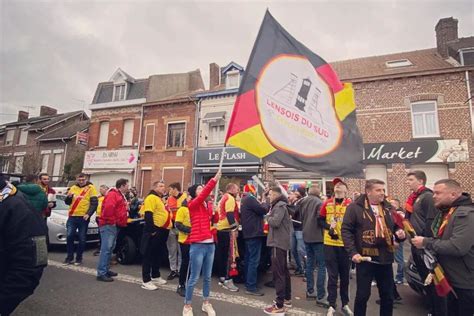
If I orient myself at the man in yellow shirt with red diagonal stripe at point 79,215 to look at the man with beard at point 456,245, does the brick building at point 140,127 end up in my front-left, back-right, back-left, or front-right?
back-left

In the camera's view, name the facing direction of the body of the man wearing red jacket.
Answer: to the viewer's right

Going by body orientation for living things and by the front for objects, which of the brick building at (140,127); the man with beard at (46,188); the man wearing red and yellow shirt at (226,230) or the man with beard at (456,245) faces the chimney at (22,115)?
the man with beard at (456,245)

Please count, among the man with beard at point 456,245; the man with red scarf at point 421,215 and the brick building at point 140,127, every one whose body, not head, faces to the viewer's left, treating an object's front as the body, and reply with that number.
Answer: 2

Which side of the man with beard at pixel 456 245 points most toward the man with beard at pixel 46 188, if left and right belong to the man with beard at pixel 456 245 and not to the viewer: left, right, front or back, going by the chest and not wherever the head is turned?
front

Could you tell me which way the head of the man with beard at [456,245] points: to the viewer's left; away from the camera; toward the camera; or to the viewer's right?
to the viewer's left

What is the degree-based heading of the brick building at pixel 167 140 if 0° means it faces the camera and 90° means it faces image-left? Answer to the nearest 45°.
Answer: approximately 0°

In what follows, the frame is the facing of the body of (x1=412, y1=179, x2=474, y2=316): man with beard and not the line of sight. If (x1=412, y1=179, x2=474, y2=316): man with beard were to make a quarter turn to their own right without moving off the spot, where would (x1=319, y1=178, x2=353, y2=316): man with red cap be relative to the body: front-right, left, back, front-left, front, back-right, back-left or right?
front-left

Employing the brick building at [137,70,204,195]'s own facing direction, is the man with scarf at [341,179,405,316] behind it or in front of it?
in front

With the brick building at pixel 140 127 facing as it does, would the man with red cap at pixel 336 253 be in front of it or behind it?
in front

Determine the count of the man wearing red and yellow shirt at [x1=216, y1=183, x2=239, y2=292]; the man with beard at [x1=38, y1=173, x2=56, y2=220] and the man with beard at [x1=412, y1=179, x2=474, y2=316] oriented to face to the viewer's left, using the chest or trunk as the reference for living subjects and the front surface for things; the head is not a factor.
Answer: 1

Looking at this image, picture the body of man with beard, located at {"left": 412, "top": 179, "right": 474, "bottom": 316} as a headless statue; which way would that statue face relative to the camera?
to the viewer's left
